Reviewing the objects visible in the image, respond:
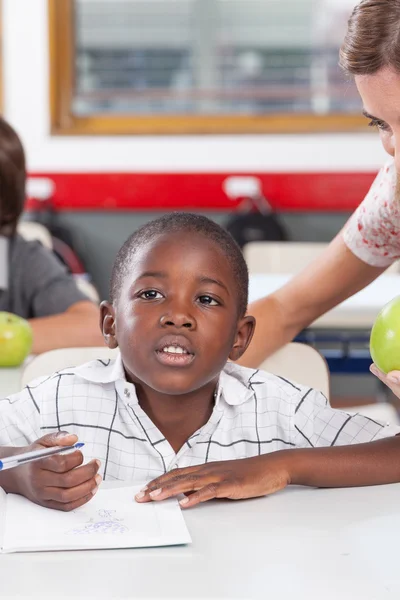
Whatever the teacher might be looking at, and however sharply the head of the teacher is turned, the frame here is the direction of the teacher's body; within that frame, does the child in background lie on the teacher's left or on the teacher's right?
on the teacher's right

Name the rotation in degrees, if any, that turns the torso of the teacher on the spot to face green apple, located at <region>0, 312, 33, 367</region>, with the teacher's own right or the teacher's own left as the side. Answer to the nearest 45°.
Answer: approximately 45° to the teacher's own right

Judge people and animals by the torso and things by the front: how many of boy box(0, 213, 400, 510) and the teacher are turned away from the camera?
0

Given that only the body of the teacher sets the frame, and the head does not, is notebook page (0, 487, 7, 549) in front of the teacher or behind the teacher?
in front

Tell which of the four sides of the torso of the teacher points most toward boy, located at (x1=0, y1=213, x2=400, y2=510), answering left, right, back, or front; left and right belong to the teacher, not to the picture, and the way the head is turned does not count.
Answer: front

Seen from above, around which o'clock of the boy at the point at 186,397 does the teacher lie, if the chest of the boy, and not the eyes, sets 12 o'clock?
The teacher is roughly at 7 o'clock from the boy.

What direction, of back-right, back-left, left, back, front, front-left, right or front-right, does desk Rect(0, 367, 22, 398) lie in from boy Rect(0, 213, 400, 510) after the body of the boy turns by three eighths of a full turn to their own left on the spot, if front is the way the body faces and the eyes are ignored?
left

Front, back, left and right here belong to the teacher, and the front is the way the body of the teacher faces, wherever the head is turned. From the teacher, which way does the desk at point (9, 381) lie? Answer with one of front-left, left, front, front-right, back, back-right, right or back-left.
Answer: front-right

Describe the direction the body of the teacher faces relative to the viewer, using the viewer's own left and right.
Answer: facing the viewer and to the left of the viewer

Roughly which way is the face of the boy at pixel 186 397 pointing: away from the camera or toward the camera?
toward the camera

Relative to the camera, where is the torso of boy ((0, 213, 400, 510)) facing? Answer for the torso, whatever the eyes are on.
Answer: toward the camera

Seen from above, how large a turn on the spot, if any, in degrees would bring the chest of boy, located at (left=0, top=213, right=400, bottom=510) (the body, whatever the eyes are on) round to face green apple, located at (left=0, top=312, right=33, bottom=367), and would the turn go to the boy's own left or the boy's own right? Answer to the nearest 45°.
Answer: approximately 135° to the boy's own right

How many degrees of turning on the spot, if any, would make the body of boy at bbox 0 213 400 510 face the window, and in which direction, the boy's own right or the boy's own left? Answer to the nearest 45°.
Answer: approximately 180°
